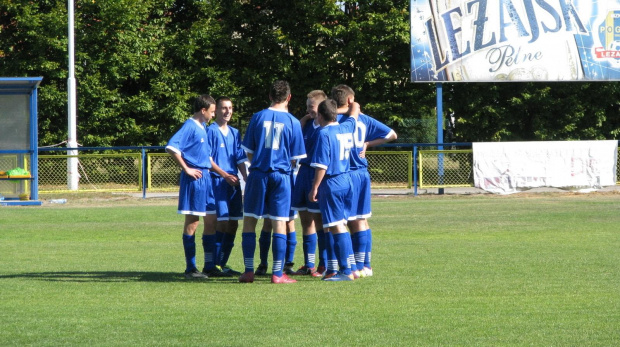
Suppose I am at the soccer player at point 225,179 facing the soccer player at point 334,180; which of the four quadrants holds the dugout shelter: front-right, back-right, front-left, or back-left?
back-left

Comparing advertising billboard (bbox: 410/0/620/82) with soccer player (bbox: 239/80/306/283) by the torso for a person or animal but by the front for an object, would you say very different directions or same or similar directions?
very different directions

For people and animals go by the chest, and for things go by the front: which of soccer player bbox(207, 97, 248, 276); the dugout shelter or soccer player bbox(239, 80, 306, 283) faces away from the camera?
soccer player bbox(239, 80, 306, 283)

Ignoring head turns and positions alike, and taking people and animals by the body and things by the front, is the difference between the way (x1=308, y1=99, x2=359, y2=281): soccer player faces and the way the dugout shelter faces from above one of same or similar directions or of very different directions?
very different directions

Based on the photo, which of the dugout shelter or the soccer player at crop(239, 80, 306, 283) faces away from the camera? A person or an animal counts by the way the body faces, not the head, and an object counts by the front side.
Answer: the soccer player

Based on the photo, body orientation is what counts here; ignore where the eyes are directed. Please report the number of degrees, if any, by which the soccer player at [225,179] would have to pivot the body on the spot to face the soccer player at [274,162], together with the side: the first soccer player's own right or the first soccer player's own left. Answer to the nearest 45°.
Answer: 0° — they already face them

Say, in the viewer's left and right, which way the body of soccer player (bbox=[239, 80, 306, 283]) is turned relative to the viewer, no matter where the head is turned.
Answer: facing away from the viewer

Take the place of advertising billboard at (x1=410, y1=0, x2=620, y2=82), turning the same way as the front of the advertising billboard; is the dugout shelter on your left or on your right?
on your right

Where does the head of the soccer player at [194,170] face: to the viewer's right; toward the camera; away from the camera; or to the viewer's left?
to the viewer's right
